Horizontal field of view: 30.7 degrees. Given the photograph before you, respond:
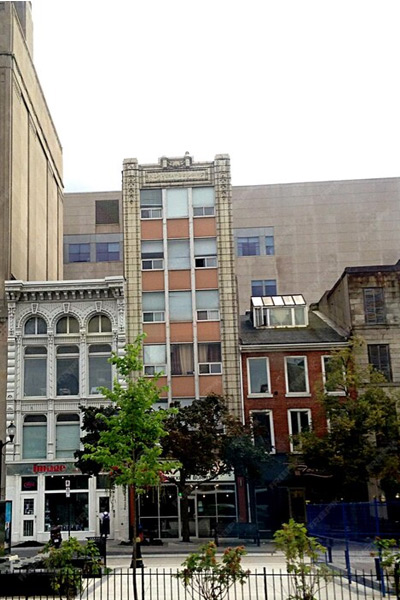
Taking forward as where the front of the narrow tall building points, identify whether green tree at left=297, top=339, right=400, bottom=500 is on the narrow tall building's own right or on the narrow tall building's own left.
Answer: on the narrow tall building's own left

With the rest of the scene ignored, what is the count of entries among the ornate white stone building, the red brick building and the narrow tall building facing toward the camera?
3

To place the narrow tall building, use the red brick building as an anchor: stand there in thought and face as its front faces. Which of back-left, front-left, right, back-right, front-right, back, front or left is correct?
right

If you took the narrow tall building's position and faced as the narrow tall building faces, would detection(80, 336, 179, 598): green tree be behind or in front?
in front

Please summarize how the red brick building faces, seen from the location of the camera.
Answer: facing the viewer

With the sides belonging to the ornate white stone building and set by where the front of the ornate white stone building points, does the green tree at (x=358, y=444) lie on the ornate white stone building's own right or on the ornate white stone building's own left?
on the ornate white stone building's own left

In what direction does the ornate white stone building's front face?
toward the camera

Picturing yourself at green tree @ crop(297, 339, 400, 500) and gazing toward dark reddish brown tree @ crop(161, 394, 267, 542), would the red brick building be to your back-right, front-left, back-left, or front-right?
front-right

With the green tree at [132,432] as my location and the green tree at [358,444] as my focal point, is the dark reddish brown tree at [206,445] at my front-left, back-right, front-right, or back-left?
front-left

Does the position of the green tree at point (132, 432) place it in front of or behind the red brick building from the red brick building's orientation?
in front

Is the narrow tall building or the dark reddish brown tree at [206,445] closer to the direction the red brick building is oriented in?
the dark reddish brown tree

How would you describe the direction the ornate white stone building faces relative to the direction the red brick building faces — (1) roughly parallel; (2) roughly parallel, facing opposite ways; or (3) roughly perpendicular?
roughly parallel

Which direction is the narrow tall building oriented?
toward the camera

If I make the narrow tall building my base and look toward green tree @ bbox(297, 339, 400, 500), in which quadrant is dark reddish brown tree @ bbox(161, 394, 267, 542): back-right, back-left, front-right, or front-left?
front-right

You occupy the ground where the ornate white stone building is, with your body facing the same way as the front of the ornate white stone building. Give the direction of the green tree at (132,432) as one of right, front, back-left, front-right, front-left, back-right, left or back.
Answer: front

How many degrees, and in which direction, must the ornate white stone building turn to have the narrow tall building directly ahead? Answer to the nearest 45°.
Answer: approximately 90° to its left

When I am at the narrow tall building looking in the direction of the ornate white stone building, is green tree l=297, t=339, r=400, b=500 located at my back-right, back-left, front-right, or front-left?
back-left
